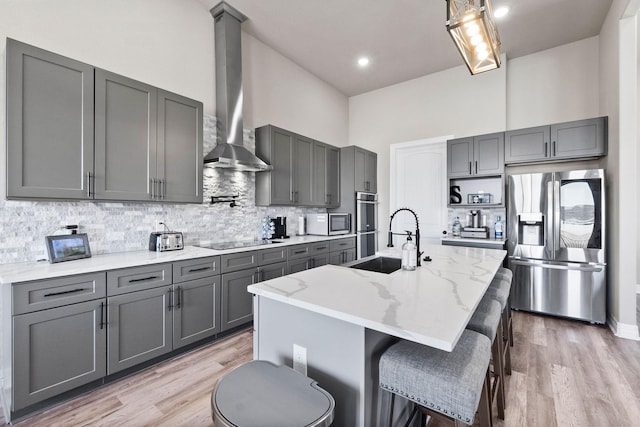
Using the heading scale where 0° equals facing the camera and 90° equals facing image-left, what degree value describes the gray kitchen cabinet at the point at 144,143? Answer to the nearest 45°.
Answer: approximately 315°

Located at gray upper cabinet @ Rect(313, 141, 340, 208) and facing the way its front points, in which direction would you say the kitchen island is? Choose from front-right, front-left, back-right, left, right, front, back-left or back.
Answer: front-right

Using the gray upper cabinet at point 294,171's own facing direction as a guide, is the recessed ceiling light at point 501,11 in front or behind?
in front

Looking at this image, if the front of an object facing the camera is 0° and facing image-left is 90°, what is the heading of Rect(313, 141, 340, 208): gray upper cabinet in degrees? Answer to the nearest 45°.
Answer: approximately 315°

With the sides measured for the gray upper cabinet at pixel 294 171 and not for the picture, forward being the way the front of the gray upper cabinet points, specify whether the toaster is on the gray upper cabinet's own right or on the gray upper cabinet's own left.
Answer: on the gray upper cabinet's own right

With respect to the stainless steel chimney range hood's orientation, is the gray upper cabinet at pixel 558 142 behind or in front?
in front

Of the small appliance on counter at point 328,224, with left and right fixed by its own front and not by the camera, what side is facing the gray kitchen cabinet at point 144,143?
right

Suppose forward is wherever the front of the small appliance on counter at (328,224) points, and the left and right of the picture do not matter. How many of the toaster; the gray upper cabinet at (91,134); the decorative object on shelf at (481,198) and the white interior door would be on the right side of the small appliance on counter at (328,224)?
2

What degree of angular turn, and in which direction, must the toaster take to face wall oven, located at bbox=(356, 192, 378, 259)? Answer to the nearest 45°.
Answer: approximately 45° to its left

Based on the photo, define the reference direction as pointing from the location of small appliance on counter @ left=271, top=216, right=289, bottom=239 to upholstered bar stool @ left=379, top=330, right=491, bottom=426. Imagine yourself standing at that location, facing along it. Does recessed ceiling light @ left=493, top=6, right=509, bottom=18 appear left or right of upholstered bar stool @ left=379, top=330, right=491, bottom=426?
left

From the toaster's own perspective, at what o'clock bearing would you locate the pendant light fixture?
The pendant light fixture is roughly at 12 o'clock from the toaster.

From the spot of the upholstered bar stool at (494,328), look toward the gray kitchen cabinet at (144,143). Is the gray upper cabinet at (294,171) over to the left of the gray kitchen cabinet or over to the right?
right
